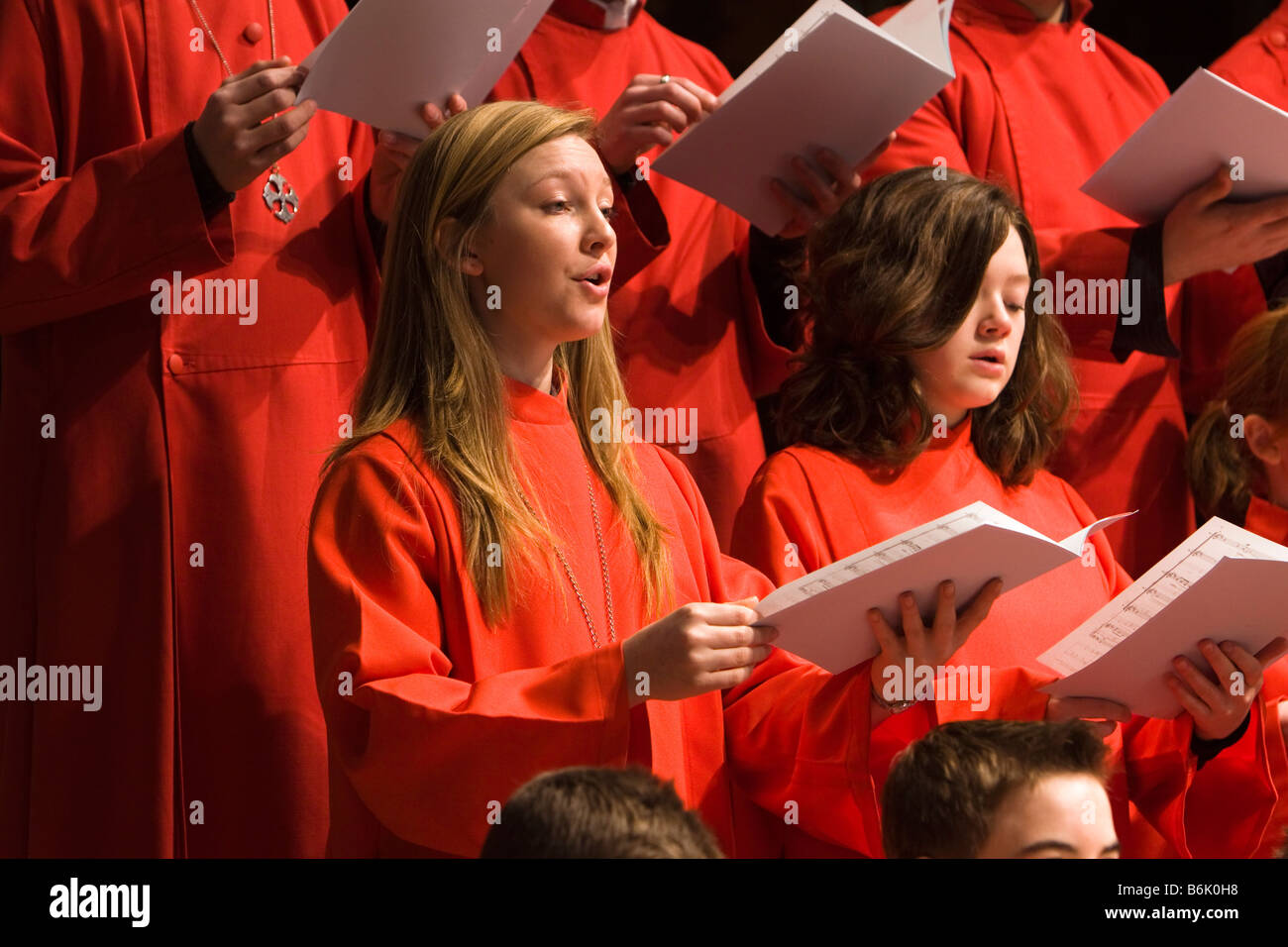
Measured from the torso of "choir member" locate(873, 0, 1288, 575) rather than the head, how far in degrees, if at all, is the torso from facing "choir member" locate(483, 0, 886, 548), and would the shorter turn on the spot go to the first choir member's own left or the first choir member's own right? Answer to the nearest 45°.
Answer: approximately 90° to the first choir member's own right

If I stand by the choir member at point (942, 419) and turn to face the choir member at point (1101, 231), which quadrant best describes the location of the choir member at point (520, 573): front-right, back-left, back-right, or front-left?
back-left

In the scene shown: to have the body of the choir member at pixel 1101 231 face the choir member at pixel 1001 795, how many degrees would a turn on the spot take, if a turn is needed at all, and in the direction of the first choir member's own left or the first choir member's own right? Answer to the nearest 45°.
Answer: approximately 45° to the first choir member's own right

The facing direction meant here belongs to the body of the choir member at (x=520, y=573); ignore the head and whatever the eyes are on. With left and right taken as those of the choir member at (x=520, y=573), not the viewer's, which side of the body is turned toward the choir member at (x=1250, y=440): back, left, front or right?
left

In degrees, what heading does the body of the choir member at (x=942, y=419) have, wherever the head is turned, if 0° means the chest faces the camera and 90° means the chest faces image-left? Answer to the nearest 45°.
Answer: approximately 315°

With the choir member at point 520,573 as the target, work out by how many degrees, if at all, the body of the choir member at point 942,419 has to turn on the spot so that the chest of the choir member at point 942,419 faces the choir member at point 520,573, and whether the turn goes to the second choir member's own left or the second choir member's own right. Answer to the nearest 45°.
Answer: approximately 90° to the second choir member's own right
